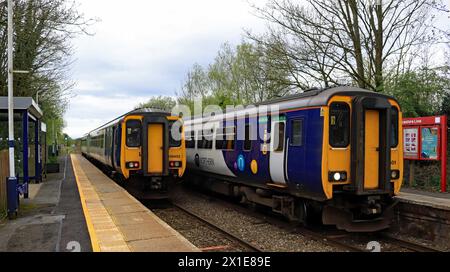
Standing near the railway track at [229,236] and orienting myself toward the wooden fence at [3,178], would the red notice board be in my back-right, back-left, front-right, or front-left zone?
back-right

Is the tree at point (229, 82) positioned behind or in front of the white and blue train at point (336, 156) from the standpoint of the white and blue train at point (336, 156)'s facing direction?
behind

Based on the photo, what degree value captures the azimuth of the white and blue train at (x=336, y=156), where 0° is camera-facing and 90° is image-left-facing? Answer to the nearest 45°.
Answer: approximately 315°
